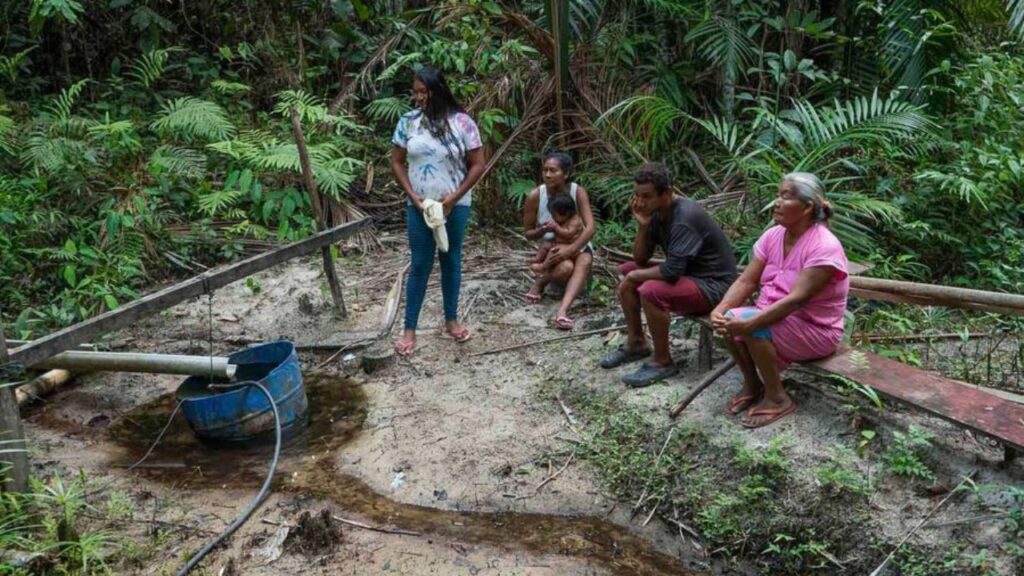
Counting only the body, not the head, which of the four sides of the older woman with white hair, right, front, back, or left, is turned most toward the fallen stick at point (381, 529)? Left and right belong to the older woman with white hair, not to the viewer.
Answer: front

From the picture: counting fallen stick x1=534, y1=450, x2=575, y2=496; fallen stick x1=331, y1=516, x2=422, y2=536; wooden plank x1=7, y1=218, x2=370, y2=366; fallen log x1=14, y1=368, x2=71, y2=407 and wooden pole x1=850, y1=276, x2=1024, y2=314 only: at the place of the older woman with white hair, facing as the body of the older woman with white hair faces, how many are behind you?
1

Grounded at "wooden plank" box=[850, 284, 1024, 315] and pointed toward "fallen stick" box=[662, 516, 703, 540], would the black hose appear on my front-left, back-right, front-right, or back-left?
front-right

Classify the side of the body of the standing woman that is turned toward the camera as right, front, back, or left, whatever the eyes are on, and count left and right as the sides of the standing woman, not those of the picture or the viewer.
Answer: front

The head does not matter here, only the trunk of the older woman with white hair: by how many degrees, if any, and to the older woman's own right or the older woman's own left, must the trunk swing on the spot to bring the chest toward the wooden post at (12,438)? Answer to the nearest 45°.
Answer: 0° — they already face it

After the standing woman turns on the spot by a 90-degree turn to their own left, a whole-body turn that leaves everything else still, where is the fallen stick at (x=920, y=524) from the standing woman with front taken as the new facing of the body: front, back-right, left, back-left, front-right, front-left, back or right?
front-right

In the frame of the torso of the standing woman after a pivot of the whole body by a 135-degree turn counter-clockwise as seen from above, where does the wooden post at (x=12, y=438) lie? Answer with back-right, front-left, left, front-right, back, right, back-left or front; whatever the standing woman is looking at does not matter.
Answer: back

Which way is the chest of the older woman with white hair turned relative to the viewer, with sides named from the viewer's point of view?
facing the viewer and to the left of the viewer

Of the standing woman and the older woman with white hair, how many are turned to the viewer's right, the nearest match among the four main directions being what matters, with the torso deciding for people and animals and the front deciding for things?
0

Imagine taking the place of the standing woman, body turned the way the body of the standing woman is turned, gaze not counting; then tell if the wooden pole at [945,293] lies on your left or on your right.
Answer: on your left

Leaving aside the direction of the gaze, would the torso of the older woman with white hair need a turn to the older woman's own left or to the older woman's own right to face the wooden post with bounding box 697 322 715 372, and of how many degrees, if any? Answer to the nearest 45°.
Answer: approximately 90° to the older woman's own right

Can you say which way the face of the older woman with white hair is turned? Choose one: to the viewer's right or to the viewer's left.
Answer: to the viewer's left

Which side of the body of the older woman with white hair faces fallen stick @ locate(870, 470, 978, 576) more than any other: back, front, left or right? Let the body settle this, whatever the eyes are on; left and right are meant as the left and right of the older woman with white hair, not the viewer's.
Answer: left
